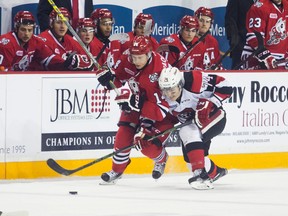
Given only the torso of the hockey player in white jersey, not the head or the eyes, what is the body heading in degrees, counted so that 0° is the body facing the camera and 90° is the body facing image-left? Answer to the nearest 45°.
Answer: approximately 45°

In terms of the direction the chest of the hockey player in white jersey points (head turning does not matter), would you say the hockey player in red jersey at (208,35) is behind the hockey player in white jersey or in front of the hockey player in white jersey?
behind

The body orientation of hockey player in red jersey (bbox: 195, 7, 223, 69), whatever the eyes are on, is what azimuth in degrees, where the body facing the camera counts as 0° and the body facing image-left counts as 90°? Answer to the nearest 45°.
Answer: approximately 45°

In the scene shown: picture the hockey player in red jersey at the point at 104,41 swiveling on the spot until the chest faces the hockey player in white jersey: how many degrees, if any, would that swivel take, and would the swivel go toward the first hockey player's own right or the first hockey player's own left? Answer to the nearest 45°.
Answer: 0° — they already face them

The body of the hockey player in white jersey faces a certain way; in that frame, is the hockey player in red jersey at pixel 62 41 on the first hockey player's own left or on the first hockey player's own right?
on the first hockey player's own right

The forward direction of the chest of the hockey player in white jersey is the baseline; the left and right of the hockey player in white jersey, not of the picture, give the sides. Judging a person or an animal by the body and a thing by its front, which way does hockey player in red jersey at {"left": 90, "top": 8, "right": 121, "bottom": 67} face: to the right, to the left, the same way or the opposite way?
to the left

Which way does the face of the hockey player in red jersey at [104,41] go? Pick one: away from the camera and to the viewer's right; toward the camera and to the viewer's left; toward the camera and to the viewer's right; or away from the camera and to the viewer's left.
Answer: toward the camera and to the viewer's right

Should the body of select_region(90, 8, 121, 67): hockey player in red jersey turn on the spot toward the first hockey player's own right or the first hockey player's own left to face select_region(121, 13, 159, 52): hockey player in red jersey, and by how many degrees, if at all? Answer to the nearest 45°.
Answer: approximately 45° to the first hockey player's own left

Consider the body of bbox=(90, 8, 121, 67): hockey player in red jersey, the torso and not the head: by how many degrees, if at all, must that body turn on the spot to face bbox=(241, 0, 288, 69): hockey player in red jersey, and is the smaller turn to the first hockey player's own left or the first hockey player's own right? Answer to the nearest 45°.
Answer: approximately 45° to the first hockey player's own left
